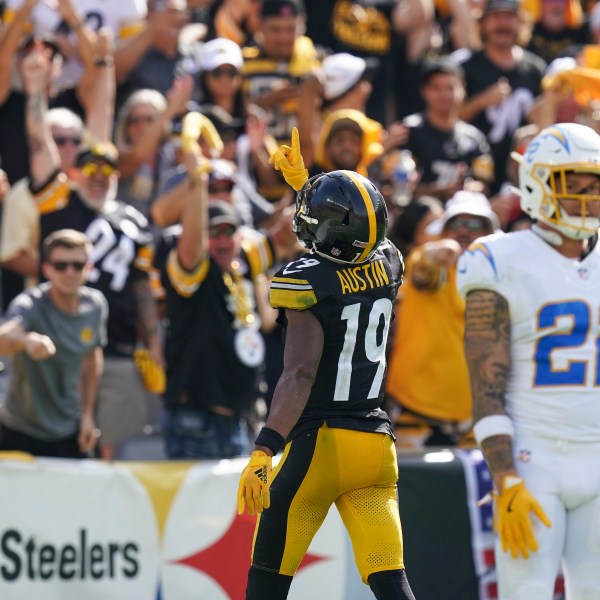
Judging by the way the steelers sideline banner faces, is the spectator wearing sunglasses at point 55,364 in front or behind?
behind

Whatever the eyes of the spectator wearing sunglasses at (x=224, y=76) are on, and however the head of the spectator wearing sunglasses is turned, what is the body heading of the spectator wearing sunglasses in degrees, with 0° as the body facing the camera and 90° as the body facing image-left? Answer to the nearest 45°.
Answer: approximately 0°

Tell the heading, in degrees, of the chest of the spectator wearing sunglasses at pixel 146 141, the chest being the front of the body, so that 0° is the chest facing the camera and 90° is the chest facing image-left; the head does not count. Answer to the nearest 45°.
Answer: approximately 0°

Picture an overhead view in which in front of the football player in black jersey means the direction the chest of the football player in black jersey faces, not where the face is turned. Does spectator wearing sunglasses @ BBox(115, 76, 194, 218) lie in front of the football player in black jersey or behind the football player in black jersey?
in front

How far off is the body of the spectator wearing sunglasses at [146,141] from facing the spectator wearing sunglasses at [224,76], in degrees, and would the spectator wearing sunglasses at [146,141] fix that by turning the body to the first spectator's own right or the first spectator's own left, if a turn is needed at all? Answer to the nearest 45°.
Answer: approximately 90° to the first spectator's own left

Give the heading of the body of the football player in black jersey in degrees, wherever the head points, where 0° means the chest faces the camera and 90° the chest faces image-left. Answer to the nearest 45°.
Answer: approximately 135°

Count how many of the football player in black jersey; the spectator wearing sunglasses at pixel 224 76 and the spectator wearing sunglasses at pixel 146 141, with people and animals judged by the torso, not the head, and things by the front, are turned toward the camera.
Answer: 2
